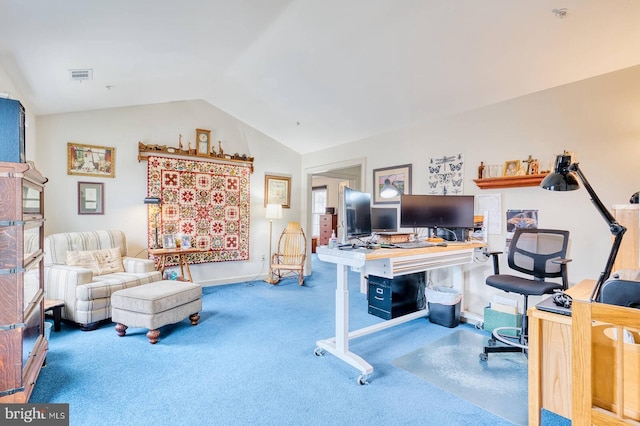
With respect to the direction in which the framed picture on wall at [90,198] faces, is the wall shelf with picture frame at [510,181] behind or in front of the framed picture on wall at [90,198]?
in front

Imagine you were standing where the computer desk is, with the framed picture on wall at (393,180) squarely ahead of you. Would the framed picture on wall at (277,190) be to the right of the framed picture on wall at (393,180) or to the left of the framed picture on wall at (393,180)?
left

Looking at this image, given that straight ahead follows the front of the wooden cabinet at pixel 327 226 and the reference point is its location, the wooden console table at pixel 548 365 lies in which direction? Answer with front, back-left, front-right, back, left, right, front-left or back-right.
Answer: front-left

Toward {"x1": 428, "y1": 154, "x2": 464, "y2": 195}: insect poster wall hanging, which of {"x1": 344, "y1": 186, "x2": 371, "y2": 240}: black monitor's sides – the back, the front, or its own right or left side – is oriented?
left

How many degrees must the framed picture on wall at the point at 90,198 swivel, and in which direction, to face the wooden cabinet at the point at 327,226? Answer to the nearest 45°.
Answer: approximately 90° to its left

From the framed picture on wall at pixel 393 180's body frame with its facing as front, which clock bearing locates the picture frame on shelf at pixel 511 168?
The picture frame on shelf is roughly at 9 o'clock from the framed picture on wall.

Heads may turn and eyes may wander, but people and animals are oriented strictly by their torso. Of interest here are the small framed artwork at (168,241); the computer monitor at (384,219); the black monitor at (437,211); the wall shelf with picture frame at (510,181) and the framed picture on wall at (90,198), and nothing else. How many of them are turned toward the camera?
5

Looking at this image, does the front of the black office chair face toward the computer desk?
yes

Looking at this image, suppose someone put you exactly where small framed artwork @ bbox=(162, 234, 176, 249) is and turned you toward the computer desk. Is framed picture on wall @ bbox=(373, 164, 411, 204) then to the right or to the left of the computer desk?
left

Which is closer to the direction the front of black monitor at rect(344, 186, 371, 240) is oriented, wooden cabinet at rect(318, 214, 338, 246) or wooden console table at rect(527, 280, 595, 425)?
the wooden console table

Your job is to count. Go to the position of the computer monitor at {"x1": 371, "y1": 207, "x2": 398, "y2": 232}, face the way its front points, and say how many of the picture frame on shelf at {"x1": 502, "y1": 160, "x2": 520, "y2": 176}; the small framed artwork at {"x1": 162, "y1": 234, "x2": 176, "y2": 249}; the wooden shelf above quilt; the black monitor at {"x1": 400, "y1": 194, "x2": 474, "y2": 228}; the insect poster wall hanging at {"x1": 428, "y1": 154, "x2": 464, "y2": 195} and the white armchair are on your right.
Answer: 3

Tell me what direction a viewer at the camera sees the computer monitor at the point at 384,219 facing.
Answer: facing the viewer

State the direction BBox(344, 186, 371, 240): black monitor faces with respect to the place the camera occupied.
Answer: facing the viewer and to the right of the viewer

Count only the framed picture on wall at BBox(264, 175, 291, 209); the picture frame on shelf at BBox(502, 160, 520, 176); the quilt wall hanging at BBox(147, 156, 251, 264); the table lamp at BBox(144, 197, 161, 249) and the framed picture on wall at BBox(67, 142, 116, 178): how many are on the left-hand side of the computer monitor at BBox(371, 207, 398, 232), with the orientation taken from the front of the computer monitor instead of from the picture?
1

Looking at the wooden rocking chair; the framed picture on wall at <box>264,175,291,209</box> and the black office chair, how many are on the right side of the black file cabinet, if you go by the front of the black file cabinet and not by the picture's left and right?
2

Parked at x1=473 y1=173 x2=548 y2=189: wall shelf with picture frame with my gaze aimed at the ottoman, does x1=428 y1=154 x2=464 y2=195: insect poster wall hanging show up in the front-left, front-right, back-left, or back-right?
front-right

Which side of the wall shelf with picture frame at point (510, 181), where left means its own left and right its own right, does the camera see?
front

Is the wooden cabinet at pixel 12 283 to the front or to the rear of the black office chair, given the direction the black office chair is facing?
to the front

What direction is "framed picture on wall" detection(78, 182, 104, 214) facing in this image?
toward the camera

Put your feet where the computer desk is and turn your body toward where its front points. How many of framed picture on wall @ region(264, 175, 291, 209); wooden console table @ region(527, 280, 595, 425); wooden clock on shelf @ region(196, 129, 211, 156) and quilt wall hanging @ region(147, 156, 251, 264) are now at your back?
3
